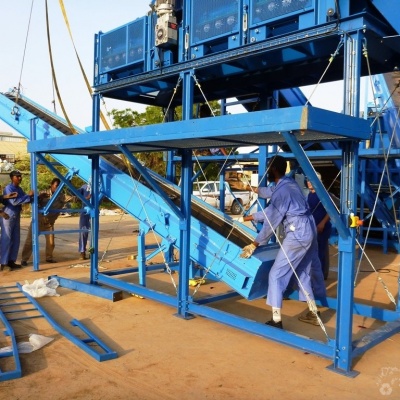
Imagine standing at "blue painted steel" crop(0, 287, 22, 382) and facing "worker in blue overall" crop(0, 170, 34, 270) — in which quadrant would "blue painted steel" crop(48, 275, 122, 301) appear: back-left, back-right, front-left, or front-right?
front-right

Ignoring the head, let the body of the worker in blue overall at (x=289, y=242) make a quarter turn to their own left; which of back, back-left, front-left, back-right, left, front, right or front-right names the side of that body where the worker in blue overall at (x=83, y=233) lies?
back-right

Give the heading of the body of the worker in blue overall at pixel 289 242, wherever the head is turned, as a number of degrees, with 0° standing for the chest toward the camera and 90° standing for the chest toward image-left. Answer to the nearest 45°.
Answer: approximately 90°

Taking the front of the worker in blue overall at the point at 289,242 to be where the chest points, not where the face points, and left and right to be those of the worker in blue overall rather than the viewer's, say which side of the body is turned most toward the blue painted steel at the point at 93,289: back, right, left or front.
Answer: front

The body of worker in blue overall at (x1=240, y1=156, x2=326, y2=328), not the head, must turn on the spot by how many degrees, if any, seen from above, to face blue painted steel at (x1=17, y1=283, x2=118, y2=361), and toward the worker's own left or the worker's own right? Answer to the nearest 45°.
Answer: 0° — they already face it

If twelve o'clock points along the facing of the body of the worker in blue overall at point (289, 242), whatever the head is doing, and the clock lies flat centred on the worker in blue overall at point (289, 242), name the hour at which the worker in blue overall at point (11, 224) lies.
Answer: the worker in blue overall at point (11, 224) is roughly at 1 o'clock from the worker in blue overall at point (289, 242).

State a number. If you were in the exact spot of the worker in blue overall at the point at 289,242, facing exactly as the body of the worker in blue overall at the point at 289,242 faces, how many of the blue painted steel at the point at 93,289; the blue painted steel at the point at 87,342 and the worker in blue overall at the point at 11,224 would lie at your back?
0

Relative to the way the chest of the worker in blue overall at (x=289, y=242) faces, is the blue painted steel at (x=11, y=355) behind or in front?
in front
